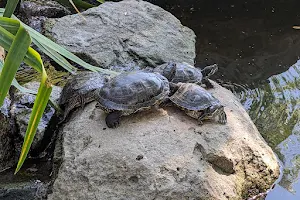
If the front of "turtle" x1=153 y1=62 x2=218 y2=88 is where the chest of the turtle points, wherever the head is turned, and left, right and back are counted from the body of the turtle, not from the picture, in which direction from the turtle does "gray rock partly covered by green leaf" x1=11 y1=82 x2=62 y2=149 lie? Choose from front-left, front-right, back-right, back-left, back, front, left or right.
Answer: back-right

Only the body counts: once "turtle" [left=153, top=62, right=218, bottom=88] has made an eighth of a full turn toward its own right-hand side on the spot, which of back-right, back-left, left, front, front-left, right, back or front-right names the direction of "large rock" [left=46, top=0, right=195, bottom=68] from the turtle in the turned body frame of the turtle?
back

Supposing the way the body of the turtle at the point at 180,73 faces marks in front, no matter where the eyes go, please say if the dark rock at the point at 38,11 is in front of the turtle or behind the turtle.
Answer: behind

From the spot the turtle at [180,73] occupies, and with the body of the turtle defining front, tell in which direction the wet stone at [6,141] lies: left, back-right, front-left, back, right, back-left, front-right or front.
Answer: back-right

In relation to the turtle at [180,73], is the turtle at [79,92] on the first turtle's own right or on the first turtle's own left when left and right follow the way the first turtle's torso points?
on the first turtle's own right

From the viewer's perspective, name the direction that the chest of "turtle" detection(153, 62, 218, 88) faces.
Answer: to the viewer's right

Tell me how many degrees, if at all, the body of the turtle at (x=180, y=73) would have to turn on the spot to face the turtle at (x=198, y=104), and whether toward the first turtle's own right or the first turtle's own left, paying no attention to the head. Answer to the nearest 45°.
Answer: approximately 45° to the first turtle's own right
